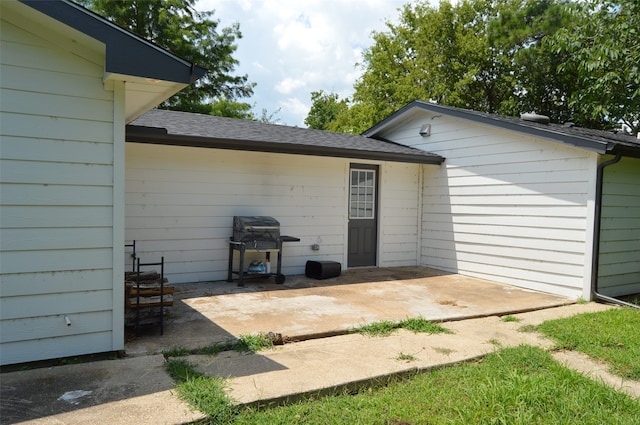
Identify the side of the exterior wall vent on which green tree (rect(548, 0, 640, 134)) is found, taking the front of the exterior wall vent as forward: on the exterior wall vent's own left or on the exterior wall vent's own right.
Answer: on the exterior wall vent's own left

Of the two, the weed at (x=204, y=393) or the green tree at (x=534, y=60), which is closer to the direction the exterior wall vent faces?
the weed

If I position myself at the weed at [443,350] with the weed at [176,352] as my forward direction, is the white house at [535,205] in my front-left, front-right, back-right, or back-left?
back-right

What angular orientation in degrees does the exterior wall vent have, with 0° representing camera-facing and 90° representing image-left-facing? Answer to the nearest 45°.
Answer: approximately 45°

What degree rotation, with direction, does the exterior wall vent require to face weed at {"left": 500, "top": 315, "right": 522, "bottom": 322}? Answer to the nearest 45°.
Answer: approximately 45° to its left

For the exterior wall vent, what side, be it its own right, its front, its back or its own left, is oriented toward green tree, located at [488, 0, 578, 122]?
back

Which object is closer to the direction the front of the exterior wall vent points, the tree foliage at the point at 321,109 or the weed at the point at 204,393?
the weed

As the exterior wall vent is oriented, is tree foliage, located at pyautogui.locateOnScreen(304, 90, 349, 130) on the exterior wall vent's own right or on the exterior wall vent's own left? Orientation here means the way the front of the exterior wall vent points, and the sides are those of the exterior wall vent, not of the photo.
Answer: on the exterior wall vent's own right

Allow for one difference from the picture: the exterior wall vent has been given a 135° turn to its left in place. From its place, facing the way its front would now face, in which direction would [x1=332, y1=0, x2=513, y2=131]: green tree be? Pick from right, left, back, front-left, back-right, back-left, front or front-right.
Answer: left
